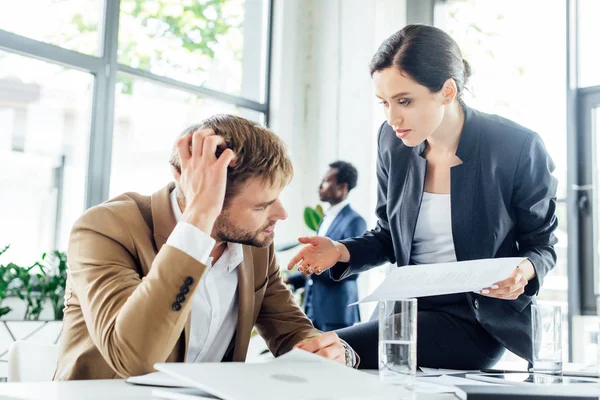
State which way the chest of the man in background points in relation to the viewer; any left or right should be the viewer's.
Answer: facing to the left of the viewer

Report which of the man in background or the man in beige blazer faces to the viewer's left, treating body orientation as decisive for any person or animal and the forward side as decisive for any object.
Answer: the man in background

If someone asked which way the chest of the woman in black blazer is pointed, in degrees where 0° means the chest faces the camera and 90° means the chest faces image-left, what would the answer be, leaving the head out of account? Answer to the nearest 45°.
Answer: approximately 45°

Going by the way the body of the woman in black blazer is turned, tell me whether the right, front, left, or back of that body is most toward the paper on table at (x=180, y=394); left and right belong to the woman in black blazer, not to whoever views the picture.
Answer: front

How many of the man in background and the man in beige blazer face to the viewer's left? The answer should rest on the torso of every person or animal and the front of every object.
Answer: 1

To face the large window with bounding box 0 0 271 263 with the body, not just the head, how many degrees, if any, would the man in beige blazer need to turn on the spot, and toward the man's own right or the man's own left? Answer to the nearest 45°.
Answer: approximately 135° to the man's own left

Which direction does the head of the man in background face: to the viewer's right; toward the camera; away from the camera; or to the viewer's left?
to the viewer's left

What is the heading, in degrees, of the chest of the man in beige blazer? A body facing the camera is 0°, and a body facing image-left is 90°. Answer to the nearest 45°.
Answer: approximately 315°

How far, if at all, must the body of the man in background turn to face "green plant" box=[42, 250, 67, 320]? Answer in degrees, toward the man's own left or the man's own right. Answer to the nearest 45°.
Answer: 0° — they already face it

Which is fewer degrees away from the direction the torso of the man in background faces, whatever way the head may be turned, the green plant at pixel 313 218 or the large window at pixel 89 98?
the large window

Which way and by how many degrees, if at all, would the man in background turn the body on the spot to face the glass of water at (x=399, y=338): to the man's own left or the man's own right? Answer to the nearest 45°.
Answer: approximately 90° to the man's own left

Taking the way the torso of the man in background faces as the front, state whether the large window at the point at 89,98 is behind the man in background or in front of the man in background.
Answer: in front

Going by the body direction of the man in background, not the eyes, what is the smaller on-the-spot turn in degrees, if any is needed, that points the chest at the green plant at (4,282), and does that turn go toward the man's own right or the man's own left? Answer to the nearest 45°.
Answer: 0° — they already face it
